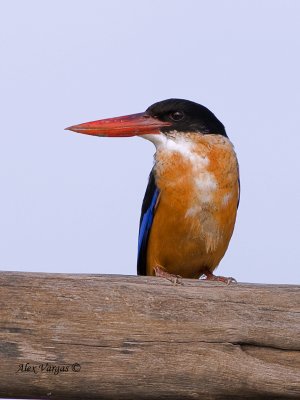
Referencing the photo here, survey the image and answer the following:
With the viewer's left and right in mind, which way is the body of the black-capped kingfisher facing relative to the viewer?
facing the viewer and to the right of the viewer
